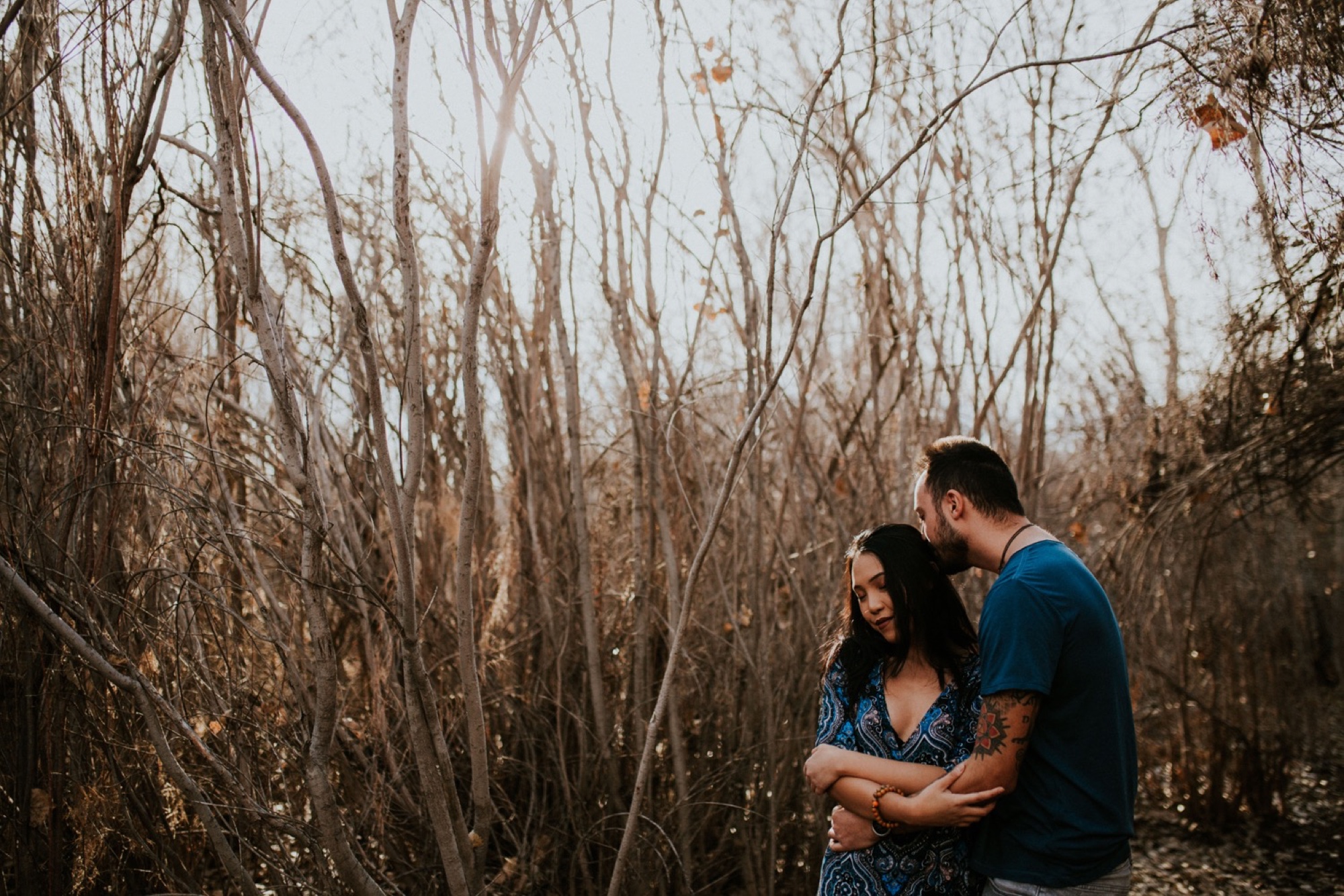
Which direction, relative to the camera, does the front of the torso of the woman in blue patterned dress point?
toward the camera

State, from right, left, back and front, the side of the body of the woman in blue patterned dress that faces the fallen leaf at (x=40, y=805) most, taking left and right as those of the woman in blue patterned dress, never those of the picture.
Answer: right

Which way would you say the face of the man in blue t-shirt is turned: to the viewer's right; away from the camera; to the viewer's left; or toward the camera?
to the viewer's left
